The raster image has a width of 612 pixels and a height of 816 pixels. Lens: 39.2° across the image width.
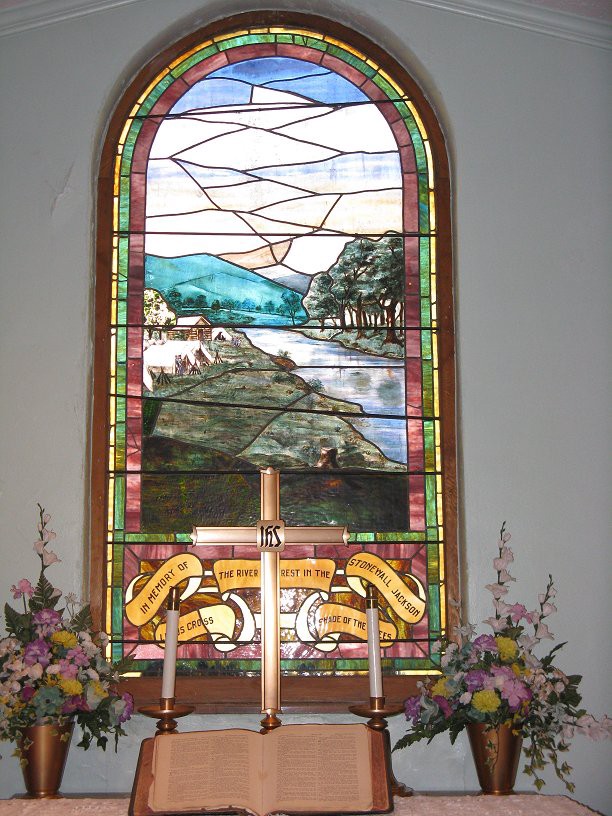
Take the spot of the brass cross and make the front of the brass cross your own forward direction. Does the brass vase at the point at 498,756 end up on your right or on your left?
on your left

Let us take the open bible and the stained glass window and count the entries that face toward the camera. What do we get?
2

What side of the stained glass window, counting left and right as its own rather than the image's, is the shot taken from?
front

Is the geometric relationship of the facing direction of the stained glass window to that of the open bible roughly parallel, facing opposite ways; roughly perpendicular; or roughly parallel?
roughly parallel

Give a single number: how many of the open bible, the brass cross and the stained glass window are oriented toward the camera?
3

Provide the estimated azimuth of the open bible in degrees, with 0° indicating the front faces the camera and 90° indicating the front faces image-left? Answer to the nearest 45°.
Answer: approximately 0°

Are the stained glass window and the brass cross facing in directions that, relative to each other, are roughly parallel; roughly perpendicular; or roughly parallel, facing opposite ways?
roughly parallel
